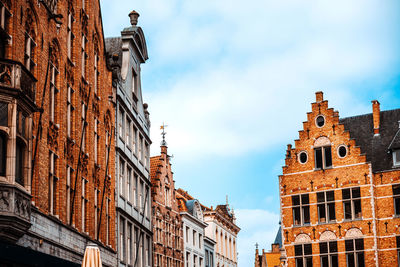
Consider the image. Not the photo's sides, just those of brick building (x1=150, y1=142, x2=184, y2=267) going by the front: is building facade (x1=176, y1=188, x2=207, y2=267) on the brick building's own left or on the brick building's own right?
on the brick building's own left

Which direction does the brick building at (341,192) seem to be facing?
toward the camera

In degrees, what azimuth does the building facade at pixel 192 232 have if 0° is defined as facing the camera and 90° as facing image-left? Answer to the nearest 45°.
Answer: approximately 315°

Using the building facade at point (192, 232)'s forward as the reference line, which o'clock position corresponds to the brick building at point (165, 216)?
The brick building is roughly at 2 o'clock from the building facade.

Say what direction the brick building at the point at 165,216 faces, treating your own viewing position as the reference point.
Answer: facing the viewer and to the right of the viewer

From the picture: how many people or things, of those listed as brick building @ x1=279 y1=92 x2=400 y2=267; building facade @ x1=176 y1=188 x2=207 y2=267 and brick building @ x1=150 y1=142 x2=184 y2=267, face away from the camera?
0

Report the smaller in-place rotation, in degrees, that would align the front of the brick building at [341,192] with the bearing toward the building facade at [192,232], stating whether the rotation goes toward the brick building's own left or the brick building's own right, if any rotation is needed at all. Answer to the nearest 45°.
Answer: approximately 135° to the brick building's own right

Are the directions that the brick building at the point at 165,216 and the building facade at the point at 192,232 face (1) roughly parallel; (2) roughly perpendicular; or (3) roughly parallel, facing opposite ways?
roughly parallel

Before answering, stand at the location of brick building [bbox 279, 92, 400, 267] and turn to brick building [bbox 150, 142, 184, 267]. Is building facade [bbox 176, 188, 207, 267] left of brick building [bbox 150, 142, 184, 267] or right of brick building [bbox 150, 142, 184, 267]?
right

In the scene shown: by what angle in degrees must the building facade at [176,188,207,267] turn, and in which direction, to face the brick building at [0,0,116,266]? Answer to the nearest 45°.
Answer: approximately 45° to its right

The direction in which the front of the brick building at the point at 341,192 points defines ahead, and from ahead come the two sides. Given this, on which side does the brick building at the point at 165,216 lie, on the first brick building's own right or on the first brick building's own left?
on the first brick building's own right

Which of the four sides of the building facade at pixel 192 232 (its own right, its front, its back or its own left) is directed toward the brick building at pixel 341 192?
front

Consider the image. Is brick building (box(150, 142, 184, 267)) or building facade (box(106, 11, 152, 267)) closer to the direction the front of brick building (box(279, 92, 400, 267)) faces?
the building facade

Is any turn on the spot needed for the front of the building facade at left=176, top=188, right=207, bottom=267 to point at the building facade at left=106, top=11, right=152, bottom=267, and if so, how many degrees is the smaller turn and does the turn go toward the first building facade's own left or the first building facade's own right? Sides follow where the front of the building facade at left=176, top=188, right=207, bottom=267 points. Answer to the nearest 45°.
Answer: approximately 45° to the first building facade's own right

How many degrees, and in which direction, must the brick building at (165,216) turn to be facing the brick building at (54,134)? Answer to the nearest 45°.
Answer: approximately 45° to its right

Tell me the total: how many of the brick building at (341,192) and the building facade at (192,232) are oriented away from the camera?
0
